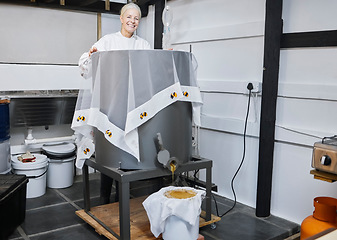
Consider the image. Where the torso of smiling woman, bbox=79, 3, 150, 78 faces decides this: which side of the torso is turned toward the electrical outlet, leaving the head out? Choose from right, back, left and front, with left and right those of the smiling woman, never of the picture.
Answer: left

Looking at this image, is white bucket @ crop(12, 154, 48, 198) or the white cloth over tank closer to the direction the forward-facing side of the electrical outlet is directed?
the white cloth over tank

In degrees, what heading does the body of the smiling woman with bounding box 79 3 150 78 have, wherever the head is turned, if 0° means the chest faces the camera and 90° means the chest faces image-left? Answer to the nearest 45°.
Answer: approximately 0°

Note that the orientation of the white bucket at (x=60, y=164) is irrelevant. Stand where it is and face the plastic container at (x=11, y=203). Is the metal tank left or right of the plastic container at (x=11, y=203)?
left

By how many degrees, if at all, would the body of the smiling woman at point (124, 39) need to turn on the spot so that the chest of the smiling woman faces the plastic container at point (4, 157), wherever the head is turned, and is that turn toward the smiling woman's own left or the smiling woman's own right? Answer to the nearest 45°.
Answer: approximately 90° to the smiling woman's own right
